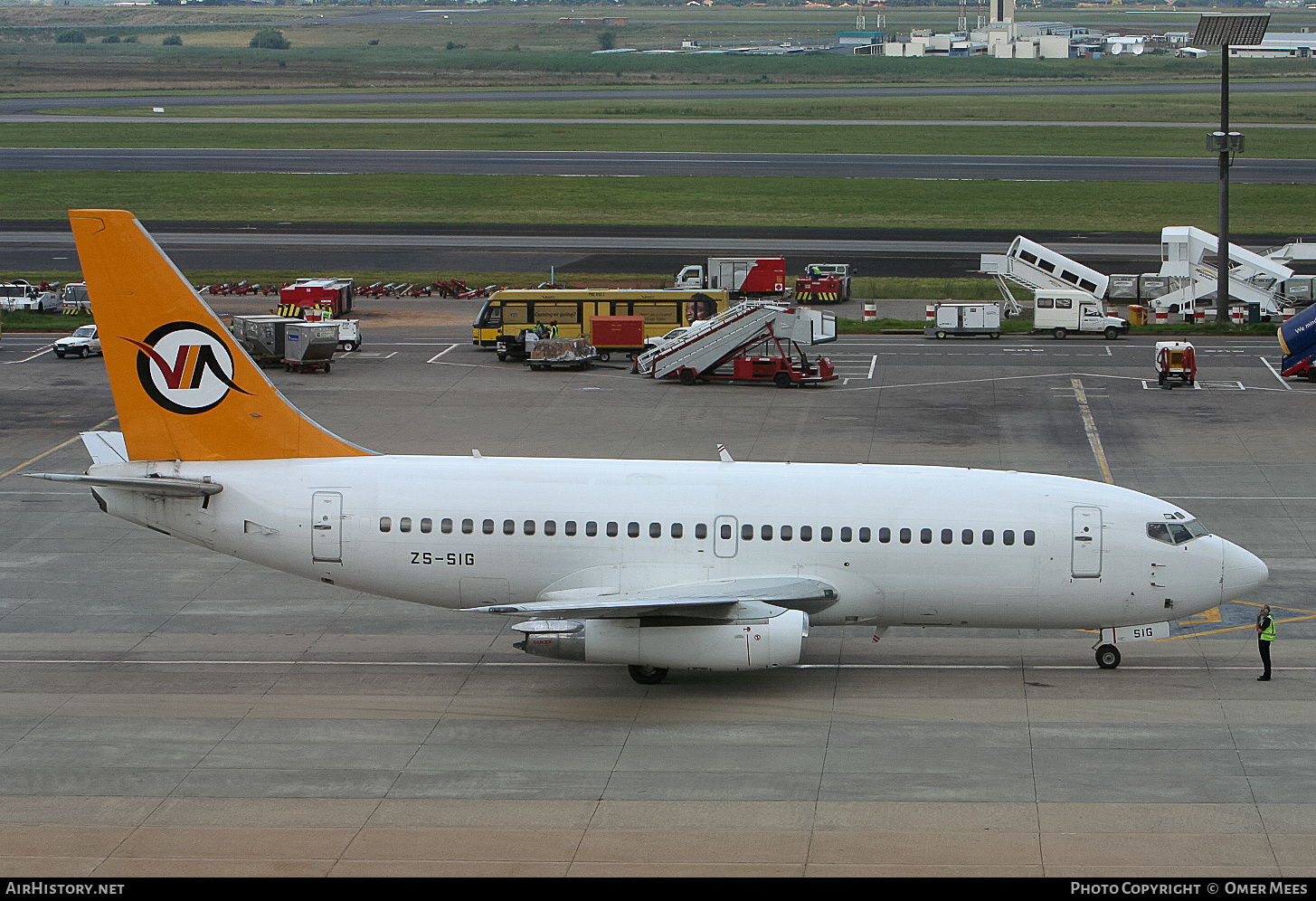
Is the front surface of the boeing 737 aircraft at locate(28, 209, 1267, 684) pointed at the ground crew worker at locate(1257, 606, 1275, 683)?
yes

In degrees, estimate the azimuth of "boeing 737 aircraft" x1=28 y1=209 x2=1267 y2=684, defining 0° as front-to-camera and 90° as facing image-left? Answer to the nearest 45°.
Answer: approximately 270°

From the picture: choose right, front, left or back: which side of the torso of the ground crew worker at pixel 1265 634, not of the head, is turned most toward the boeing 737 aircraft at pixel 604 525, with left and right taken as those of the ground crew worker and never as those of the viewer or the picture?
front

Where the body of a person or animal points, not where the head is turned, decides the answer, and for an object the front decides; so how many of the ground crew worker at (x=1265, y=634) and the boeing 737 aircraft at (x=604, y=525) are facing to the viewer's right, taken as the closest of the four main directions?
1

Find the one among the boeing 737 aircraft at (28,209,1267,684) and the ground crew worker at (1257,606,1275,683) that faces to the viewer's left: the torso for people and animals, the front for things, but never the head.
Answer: the ground crew worker

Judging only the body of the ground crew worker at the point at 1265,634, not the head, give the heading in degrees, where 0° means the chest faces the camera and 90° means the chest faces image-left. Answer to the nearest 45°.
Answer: approximately 90°

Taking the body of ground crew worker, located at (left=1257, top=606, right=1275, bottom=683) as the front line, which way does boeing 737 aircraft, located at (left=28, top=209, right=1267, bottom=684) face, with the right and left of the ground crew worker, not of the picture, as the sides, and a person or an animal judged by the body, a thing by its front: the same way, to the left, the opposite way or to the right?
the opposite way
